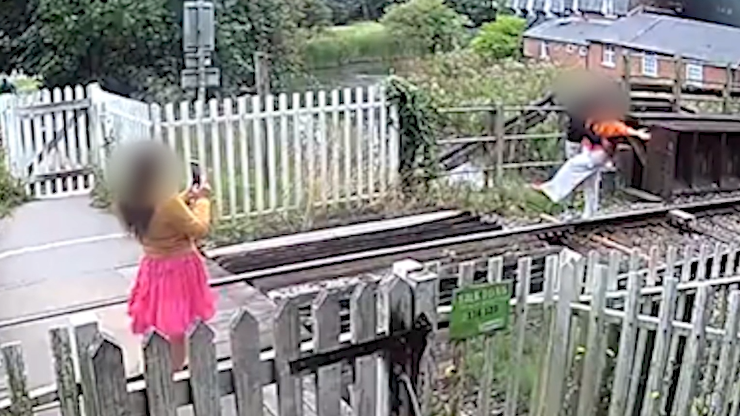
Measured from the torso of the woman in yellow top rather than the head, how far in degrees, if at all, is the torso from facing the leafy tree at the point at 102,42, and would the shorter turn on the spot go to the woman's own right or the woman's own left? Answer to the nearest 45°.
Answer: approximately 45° to the woman's own left

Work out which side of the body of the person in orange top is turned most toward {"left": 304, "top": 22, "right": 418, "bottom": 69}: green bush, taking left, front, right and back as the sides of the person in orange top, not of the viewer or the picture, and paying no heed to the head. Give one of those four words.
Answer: left

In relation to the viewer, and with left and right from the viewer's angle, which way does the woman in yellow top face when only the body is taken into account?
facing away from the viewer and to the right of the viewer

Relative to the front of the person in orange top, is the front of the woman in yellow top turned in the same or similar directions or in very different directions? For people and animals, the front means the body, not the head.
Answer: very different directions

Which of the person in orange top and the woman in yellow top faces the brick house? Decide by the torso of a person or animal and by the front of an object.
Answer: the woman in yellow top

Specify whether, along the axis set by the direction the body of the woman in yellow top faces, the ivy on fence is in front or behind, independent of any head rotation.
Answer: in front

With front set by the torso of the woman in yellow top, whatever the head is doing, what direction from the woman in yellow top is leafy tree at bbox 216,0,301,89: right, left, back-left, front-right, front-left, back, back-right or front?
front-left

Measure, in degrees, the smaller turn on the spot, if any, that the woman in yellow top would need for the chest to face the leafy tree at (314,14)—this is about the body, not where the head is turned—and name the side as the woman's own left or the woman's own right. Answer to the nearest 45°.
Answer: approximately 45° to the woman's own left

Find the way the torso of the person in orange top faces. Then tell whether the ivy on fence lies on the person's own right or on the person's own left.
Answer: on the person's own right

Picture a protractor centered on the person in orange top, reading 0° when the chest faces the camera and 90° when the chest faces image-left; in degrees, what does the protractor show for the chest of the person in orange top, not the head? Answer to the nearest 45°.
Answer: approximately 45°

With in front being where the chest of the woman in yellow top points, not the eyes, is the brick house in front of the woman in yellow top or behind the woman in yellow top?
in front
